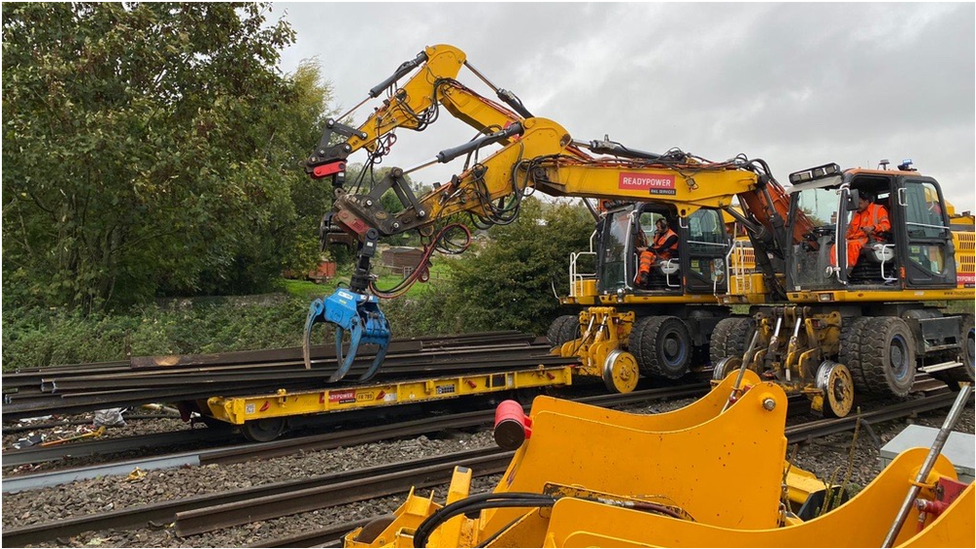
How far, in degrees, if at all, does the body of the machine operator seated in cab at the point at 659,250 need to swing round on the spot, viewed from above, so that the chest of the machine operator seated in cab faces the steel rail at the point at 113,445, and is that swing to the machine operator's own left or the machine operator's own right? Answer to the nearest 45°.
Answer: approximately 45° to the machine operator's own left

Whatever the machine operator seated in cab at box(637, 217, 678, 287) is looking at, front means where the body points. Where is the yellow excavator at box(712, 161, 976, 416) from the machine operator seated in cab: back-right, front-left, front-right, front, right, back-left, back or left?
back-left

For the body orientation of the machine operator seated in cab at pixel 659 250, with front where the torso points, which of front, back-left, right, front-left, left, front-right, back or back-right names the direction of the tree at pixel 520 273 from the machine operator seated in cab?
front-right

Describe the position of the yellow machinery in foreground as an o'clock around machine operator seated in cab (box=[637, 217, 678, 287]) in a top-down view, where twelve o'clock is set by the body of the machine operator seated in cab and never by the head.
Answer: The yellow machinery in foreground is roughly at 9 o'clock from the machine operator seated in cab.

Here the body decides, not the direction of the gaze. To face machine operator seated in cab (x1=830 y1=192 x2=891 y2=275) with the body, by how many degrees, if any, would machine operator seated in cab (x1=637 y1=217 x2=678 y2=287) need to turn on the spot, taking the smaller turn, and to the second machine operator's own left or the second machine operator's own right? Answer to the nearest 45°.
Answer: approximately 135° to the second machine operator's own left

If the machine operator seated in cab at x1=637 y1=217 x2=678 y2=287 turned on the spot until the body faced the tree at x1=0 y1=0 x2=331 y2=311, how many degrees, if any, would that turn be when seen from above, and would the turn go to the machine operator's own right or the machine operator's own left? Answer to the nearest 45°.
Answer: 0° — they already face it

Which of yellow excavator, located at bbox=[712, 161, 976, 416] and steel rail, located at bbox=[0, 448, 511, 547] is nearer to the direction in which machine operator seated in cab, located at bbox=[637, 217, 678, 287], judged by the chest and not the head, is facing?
the steel rail

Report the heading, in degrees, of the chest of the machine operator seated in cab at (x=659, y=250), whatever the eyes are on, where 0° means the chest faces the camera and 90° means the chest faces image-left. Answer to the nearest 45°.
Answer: approximately 90°

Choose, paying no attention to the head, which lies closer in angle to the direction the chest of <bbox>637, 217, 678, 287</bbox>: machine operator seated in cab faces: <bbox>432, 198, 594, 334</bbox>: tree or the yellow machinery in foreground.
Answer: the tree
